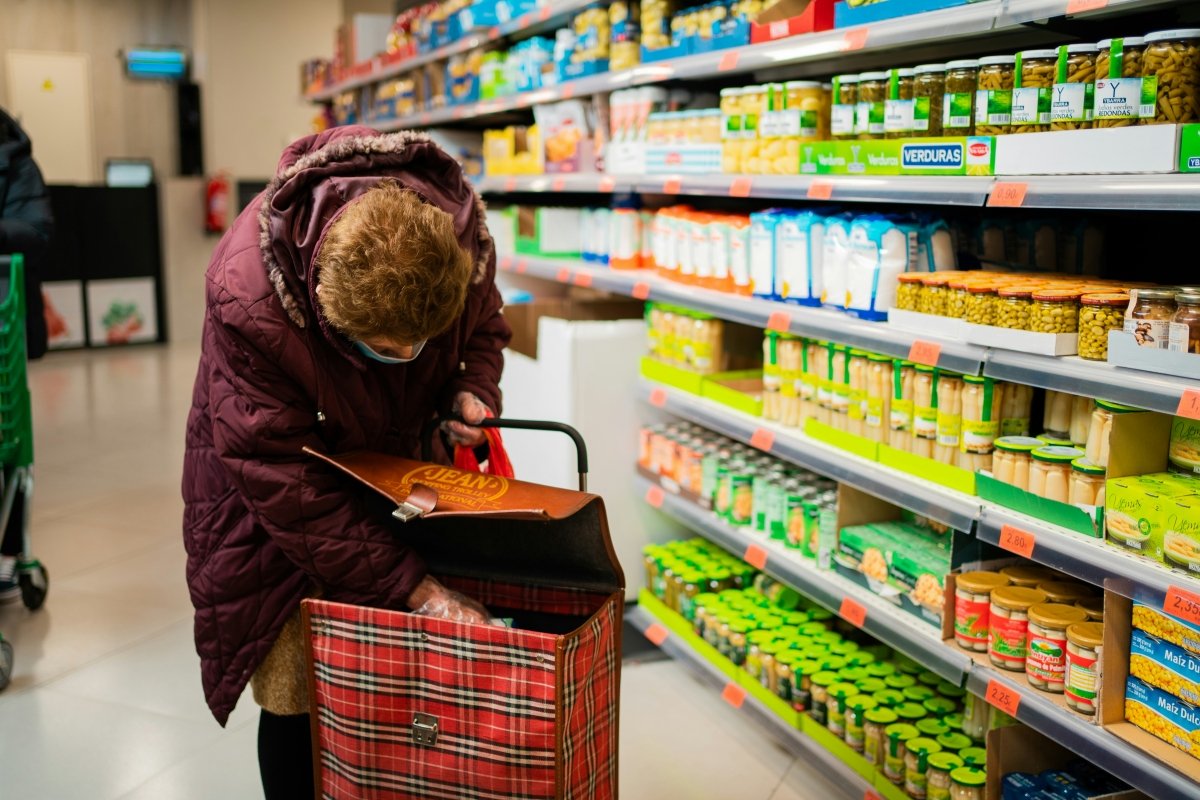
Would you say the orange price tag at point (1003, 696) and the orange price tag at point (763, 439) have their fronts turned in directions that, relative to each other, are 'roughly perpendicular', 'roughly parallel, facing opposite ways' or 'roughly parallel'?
roughly parallel

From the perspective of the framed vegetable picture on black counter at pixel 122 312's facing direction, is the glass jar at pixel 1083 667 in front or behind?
in front

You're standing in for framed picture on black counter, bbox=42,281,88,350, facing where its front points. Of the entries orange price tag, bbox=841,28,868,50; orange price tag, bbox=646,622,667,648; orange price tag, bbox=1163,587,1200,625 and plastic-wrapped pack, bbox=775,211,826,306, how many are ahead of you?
4

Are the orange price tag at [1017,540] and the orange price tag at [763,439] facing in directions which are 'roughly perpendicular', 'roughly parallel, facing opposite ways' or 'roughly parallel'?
roughly parallel

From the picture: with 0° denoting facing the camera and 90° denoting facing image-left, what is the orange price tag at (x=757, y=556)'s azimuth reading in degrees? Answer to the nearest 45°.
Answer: approximately 45°

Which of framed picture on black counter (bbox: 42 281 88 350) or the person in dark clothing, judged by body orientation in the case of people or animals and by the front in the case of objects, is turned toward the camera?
the framed picture on black counter

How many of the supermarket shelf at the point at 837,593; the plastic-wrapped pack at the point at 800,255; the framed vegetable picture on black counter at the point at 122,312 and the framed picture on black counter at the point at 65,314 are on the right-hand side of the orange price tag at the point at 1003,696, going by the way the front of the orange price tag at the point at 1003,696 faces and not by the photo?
4

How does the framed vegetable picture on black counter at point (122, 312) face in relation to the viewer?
toward the camera

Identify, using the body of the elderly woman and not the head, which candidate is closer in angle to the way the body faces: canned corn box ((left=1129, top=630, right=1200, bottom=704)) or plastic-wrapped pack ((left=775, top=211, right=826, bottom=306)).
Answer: the canned corn box

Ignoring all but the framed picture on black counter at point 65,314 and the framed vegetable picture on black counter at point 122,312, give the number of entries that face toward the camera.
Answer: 2

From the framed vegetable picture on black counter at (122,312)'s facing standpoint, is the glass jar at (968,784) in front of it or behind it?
in front

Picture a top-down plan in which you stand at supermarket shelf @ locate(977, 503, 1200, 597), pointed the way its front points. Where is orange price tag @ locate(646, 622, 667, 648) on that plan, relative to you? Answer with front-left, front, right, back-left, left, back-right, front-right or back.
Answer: right

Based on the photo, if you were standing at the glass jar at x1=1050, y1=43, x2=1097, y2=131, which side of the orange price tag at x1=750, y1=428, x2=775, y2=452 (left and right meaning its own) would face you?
left

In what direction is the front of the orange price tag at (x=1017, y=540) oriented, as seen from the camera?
facing the viewer and to the left of the viewer

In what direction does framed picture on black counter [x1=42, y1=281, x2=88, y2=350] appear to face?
toward the camera

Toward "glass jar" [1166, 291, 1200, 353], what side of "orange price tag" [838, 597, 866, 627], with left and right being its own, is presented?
left
